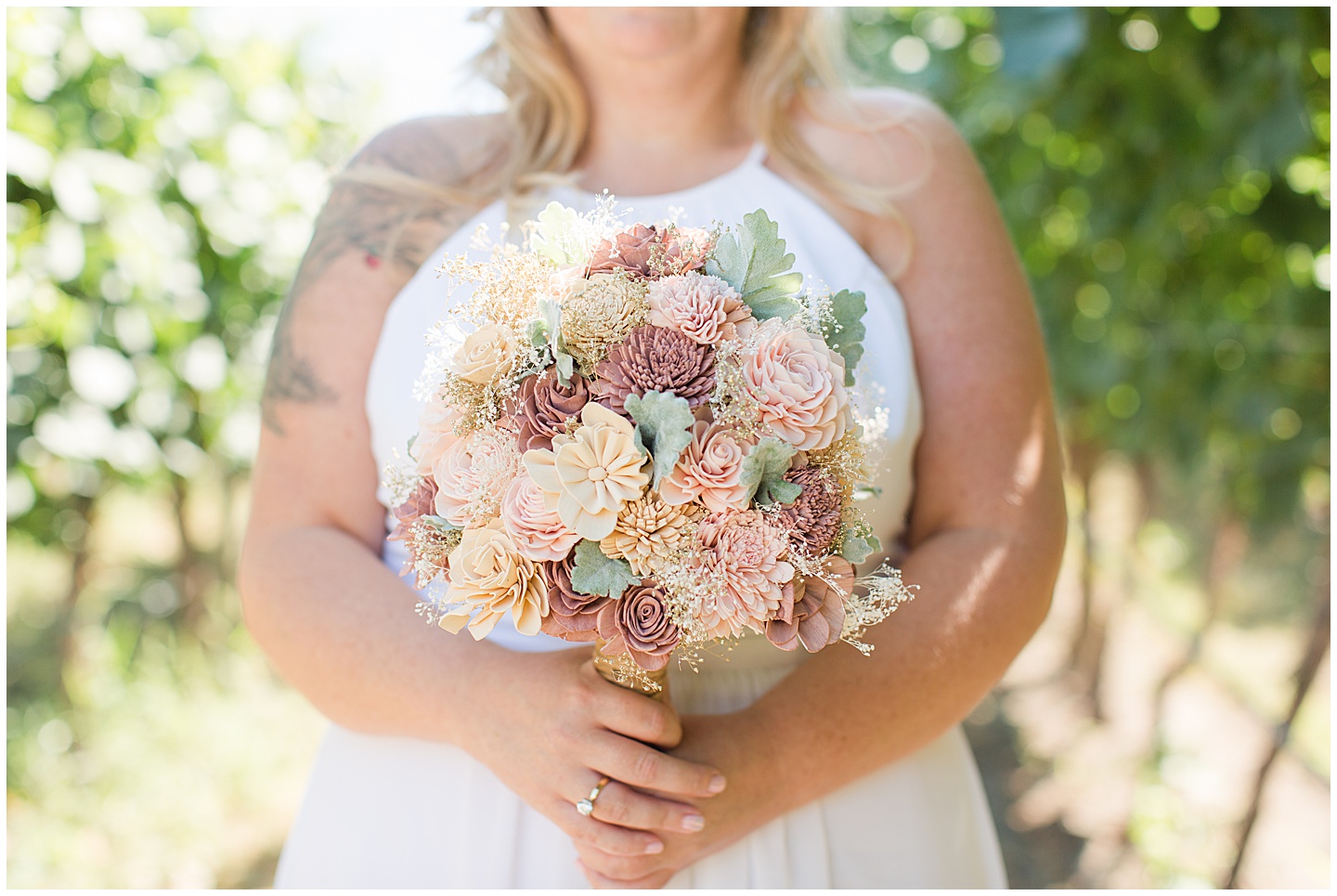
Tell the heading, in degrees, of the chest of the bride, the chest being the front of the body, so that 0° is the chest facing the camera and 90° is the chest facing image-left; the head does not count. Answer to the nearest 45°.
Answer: approximately 0°
